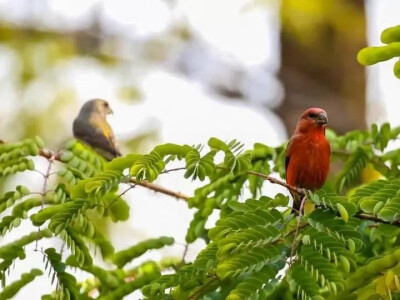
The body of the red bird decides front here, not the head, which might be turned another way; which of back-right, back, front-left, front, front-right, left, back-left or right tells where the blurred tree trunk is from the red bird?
back-left

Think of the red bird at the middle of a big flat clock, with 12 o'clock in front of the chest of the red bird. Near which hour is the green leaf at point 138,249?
The green leaf is roughly at 4 o'clock from the red bird.

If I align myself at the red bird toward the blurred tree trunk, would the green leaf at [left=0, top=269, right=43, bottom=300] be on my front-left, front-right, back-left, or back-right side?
back-left

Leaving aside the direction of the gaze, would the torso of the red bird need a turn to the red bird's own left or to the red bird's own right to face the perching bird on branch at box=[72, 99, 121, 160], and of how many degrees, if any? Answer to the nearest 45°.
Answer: approximately 135° to the red bird's own right

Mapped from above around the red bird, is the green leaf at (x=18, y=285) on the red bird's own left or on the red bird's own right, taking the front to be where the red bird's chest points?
on the red bird's own right

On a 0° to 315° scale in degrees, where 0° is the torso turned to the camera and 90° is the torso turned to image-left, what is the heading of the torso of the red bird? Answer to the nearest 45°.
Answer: approximately 315°
